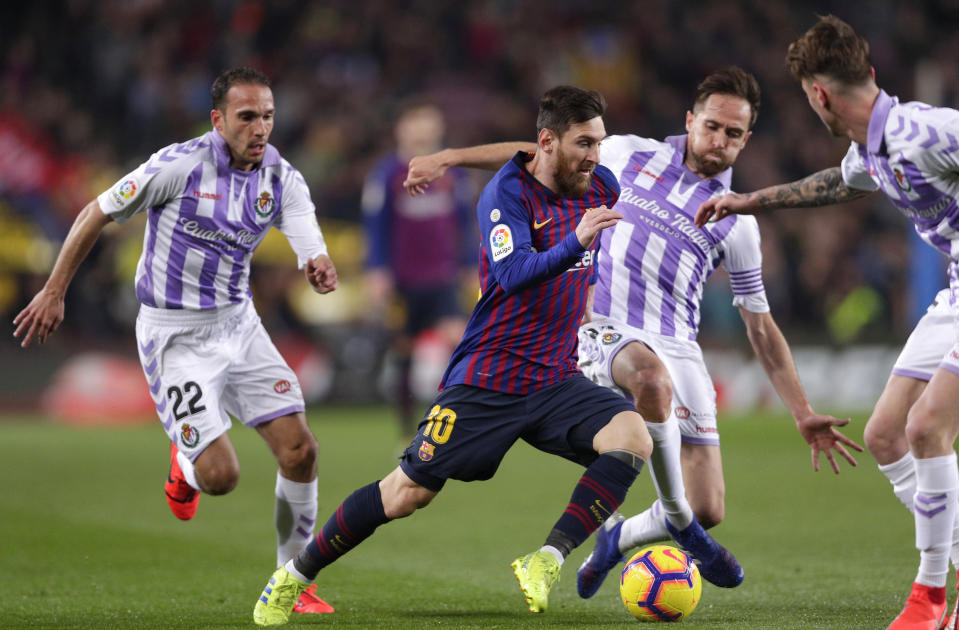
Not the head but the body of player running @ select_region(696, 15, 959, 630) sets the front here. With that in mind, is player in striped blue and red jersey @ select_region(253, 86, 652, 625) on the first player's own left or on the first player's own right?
on the first player's own right

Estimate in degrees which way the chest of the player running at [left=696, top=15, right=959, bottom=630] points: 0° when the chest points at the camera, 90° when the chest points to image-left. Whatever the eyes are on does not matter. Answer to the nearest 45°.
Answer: approximately 45°

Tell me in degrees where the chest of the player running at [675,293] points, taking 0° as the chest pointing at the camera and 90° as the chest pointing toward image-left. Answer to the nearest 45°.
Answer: approximately 0°
